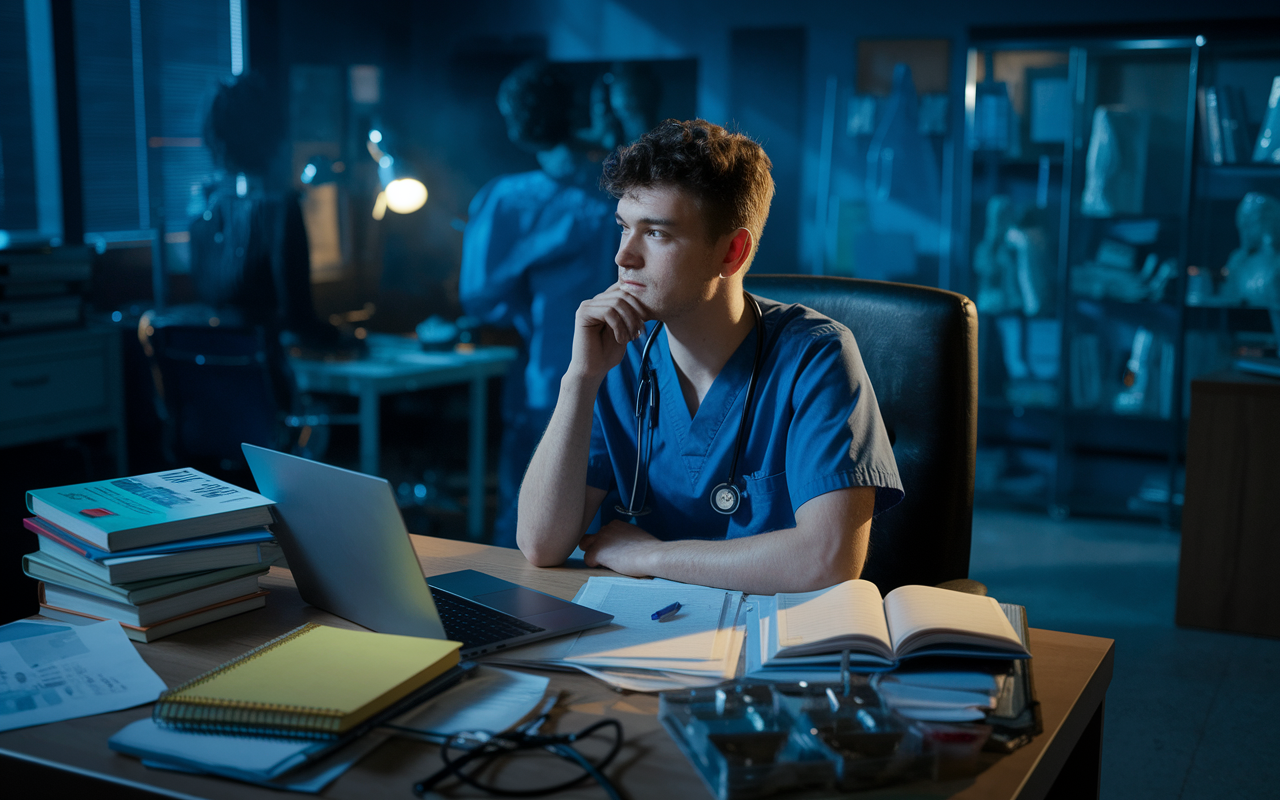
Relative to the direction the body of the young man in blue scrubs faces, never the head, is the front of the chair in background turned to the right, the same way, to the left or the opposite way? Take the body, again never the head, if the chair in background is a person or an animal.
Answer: the opposite way

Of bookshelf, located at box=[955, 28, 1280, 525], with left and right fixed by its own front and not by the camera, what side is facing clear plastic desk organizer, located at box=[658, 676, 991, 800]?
front

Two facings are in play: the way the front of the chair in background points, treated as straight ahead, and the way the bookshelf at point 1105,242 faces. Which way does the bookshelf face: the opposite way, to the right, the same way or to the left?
the opposite way

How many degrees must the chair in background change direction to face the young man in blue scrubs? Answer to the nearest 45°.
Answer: approximately 135° to its right

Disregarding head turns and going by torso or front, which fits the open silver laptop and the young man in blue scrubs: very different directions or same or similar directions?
very different directions

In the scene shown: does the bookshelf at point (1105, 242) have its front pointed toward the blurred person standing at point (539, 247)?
no

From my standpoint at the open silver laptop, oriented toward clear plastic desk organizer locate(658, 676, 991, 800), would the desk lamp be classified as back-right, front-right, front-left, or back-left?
back-left

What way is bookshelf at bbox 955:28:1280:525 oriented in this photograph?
toward the camera

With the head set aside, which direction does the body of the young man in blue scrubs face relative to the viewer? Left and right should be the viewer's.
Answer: facing the viewer and to the left of the viewer

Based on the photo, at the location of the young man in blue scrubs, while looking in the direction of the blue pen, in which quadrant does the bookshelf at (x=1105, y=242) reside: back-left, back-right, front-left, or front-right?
back-left

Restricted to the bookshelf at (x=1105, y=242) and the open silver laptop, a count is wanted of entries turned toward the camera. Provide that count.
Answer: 1

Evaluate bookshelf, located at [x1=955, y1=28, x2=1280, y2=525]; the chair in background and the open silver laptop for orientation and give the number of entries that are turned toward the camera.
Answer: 1

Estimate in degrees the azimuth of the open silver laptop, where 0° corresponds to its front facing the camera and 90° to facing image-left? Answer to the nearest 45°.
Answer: approximately 225°
